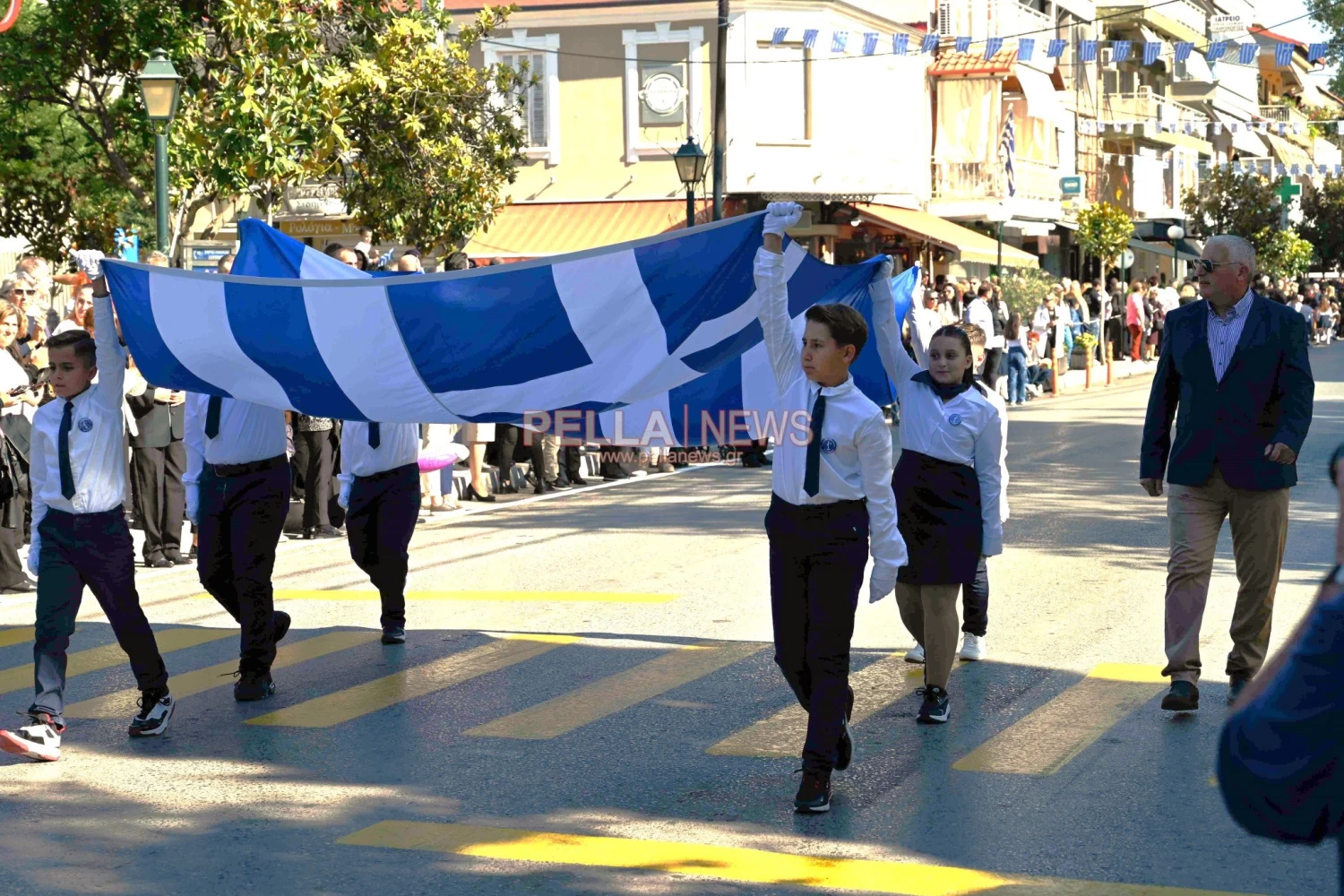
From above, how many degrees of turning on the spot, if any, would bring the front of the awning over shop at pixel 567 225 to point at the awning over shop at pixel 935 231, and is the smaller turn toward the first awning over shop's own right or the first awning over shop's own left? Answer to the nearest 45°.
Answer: approximately 135° to the first awning over shop's own left

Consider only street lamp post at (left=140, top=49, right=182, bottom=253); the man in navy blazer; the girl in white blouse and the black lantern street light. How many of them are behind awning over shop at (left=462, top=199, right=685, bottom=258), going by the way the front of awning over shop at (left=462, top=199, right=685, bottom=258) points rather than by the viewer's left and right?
0

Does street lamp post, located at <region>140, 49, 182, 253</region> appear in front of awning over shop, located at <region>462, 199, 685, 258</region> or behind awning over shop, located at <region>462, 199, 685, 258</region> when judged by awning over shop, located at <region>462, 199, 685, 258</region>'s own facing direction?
in front

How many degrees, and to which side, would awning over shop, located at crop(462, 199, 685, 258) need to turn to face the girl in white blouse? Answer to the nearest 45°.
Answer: approximately 45° to its left

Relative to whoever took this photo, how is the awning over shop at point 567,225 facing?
facing the viewer and to the left of the viewer

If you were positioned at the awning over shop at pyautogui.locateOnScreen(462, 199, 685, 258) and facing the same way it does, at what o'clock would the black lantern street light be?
The black lantern street light is roughly at 10 o'clock from the awning over shop.

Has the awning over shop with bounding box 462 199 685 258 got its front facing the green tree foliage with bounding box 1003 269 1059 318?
no

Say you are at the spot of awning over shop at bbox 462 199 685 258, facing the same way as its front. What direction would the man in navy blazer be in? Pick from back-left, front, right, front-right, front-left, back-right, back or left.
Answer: front-left

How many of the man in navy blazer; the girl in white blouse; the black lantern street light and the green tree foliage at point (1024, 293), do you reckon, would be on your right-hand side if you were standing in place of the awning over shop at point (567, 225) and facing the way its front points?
0

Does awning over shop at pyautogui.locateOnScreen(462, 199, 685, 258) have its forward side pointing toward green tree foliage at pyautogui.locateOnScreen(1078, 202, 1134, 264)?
no
